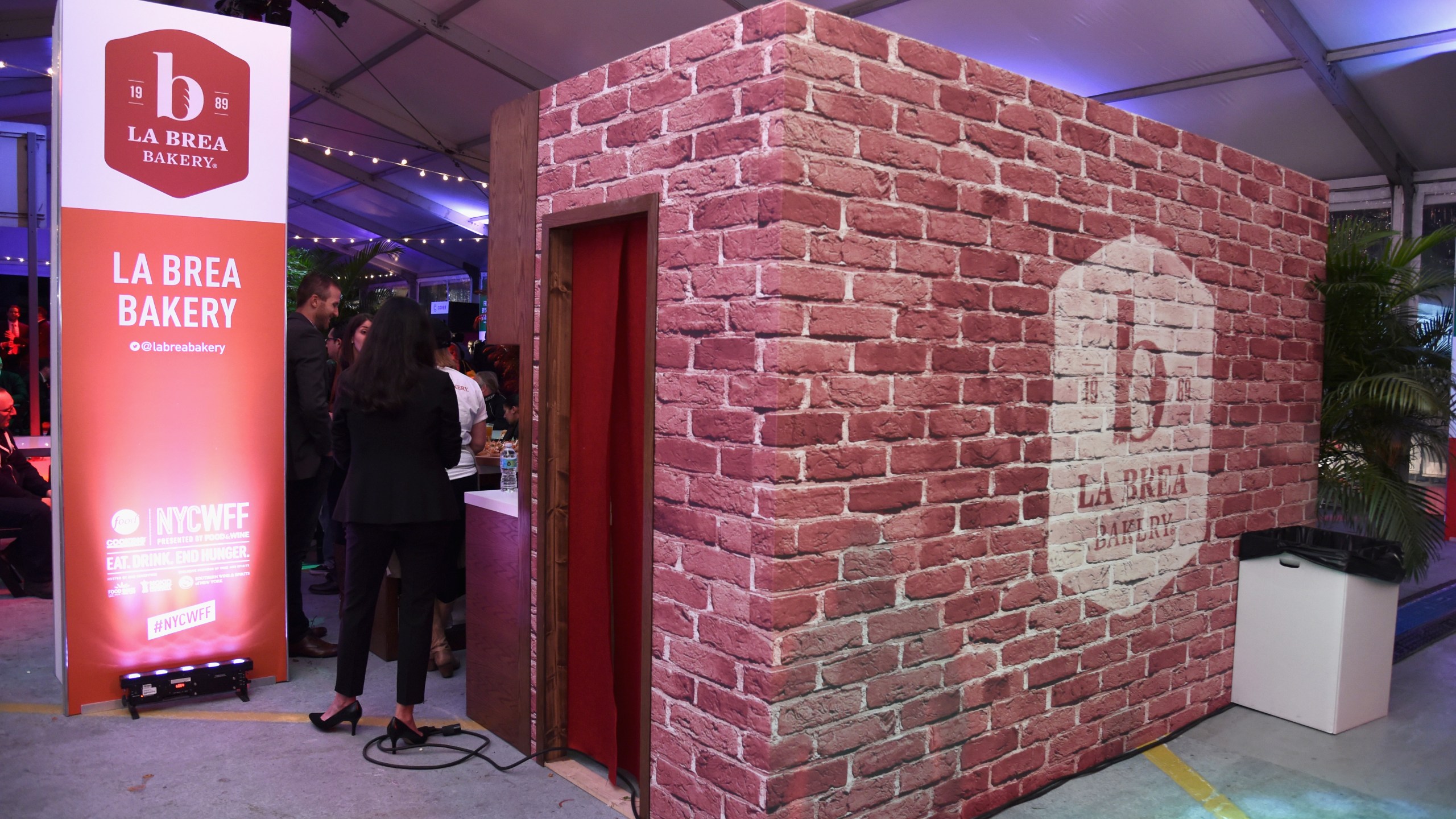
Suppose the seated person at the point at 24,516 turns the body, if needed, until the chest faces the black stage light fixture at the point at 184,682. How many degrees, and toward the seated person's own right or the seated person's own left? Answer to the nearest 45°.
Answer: approximately 90° to the seated person's own right

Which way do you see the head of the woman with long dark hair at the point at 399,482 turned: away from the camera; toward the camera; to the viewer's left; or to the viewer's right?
away from the camera

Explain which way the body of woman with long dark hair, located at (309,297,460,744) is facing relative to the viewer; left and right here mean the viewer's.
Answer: facing away from the viewer

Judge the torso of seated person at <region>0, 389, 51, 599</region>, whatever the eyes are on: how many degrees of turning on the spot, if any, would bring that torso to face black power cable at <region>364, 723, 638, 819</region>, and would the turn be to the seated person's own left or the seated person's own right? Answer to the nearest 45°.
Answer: approximately 90° to the seated person's own right

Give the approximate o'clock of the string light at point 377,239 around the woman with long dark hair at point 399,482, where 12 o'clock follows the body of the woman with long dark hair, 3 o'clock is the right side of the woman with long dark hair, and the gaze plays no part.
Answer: The string light is roughly at 12 o'clock from the woman with long dark hair.

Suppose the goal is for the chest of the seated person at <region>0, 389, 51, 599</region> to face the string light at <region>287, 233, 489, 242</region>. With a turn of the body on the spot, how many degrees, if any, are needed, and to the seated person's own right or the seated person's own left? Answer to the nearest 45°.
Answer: approximately 45° to the seated person's own left

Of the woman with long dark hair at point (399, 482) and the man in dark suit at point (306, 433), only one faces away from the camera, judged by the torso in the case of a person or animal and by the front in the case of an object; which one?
the woman with long dark hair

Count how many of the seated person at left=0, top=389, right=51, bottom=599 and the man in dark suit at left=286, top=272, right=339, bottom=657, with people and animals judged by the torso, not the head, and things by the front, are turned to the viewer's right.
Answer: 2

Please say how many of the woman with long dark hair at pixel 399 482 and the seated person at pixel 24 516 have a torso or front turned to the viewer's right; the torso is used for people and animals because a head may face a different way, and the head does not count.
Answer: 1

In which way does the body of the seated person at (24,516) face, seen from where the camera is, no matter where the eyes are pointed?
to the viewer's right

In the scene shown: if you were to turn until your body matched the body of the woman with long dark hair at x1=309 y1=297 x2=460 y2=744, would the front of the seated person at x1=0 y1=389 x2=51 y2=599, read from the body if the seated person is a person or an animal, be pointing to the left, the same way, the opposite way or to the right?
to the right

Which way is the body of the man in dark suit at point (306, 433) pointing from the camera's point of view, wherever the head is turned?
to the viewer's right

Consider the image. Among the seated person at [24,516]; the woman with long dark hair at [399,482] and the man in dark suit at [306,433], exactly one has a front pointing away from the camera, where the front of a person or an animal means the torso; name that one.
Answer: the woman with long dark hair
